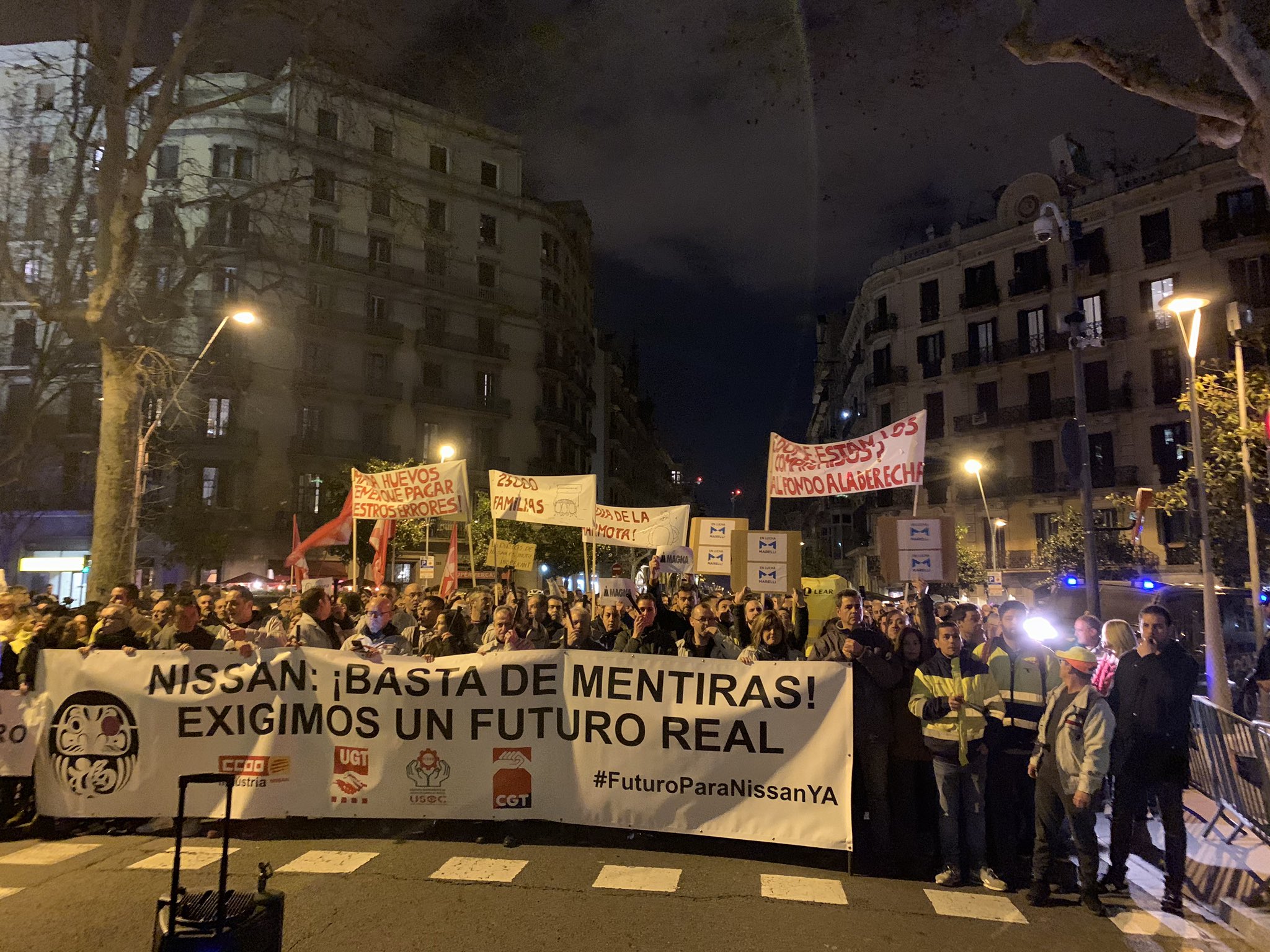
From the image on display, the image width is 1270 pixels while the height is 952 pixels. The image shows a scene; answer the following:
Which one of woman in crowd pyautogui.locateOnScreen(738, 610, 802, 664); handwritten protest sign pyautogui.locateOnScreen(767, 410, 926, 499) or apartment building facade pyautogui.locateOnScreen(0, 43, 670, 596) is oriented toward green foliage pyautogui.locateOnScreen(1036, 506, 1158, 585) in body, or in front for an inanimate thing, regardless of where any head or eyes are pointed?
the apartment building facade

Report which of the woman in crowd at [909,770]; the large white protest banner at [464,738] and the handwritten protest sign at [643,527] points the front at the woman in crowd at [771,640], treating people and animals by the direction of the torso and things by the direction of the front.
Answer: the handwritten protest sign

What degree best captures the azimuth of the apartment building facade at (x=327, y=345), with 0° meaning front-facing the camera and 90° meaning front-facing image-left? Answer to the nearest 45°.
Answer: approximately 315°

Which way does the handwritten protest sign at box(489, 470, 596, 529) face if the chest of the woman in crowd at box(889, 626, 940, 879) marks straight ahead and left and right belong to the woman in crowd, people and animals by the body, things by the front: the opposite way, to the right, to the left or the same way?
the same way

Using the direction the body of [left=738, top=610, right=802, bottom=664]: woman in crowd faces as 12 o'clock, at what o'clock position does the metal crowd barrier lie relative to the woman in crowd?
The metal crowd barrier is roughly at 9 o'clock from the woman in crowd.

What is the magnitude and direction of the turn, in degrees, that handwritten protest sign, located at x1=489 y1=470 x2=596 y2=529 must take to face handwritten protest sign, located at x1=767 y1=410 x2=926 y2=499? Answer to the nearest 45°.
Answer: approximately 45° to its left

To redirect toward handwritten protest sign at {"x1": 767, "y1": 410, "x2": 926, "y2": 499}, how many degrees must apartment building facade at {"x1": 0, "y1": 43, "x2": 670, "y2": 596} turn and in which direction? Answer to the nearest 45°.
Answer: approximately 45° to its right

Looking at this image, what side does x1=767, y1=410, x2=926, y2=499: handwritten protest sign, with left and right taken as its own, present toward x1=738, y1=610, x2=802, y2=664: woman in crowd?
front

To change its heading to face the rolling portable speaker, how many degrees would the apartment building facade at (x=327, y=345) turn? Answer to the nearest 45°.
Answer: approximately 45° to its right

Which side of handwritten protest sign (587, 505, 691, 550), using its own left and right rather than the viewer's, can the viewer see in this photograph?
front

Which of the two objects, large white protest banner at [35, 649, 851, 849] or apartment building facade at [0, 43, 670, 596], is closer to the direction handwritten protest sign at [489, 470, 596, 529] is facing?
the large white protest banner

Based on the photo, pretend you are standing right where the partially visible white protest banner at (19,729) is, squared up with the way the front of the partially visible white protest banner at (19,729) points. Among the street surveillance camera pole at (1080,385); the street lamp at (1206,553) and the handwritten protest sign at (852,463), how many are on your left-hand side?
3

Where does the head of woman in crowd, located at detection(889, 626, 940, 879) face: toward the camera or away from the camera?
toward the camera

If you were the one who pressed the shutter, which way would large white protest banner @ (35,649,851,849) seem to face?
facing the viewer

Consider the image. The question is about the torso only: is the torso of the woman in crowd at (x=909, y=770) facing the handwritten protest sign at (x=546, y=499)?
no

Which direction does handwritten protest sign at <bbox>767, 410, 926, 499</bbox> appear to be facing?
toward the camera

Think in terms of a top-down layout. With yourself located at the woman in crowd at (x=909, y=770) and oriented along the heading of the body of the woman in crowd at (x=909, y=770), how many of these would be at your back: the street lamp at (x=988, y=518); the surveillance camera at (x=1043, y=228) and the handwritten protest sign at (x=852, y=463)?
3
